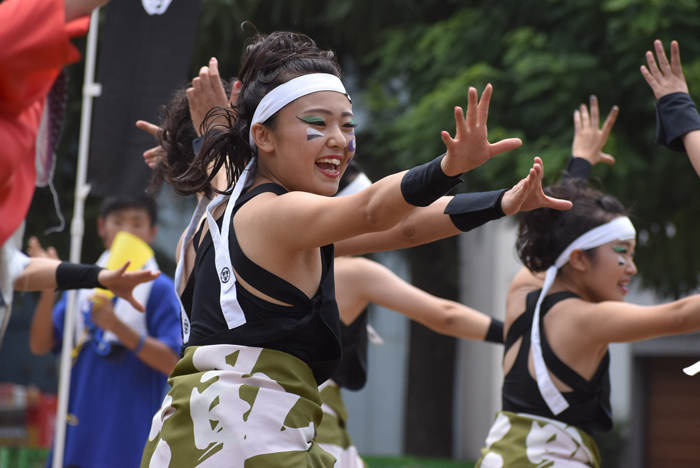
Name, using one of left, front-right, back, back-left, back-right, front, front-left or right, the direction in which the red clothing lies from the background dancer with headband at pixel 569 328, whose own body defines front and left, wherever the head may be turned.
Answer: back

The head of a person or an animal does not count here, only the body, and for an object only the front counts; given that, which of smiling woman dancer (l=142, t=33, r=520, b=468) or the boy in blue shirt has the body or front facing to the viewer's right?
the smiling woman dancer

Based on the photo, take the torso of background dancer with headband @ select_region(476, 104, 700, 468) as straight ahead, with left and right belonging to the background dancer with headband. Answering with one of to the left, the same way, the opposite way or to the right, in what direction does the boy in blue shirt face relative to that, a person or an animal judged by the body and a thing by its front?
to the right

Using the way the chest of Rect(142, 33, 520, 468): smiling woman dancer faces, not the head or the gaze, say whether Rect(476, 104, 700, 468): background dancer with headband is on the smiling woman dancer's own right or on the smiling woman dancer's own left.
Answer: on the smiling woman dancer's own left

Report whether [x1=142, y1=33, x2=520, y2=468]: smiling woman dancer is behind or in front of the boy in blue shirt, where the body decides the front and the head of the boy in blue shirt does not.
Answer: in front

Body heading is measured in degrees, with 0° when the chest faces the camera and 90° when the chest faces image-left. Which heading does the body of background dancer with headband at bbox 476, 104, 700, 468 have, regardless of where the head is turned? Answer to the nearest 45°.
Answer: approximately 225°

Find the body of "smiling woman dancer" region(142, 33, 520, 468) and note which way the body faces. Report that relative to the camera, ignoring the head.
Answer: to the viewer's right

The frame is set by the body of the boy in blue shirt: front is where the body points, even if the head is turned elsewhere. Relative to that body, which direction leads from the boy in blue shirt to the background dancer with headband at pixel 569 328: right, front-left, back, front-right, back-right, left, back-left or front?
front-left

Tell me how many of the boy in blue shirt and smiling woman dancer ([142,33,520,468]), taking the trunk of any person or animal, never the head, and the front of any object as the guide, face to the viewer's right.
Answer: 1

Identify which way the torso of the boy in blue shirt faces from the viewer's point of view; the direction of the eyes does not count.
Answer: toward the camera
